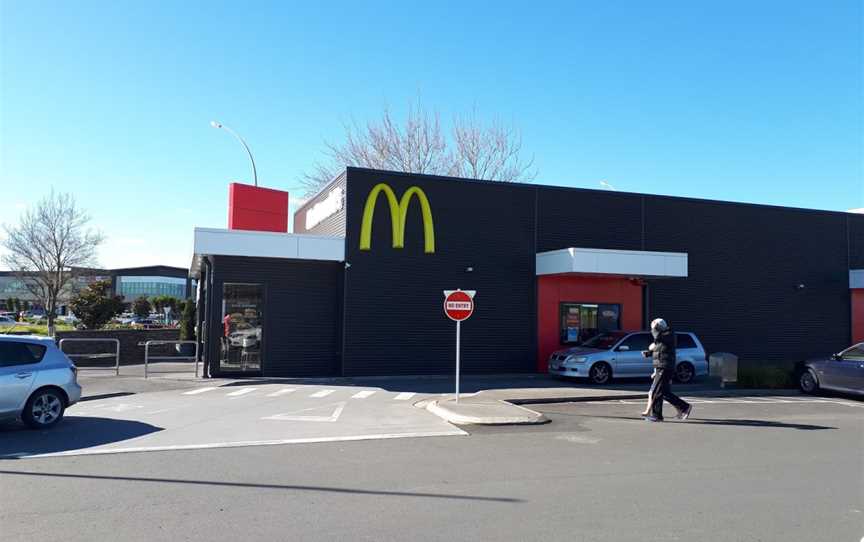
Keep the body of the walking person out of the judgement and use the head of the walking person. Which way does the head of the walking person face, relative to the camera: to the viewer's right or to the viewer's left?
to the viewer's left

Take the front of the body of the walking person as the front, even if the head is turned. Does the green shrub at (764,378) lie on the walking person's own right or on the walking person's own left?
on the walking person's own right

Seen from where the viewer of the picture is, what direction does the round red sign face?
facing the viewer

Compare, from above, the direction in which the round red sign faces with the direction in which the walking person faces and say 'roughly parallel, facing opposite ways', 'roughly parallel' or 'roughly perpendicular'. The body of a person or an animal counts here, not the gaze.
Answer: roughly perpendicular

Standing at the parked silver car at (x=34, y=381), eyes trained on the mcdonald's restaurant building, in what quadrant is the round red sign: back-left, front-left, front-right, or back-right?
front-right

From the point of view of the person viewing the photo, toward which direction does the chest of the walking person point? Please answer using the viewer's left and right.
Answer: facing to the left of the viewer
